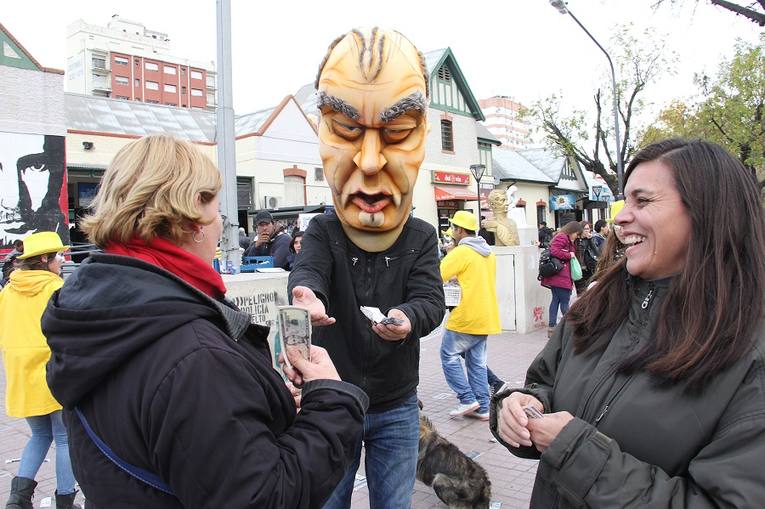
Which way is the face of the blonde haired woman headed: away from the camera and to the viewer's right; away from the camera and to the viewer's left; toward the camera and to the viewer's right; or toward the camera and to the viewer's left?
away from the camera and to the viewer's right

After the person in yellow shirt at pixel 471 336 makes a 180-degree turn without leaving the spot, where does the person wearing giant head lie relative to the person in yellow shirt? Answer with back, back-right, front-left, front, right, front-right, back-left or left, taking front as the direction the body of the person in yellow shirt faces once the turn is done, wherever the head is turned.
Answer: front-right

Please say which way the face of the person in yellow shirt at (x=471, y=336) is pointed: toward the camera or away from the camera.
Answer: away from the camera

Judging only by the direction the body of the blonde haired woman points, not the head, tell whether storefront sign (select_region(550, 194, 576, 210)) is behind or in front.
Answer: in front

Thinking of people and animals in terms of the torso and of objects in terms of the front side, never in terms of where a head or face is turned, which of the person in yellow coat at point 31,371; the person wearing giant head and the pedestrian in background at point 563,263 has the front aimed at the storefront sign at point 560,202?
the person in yellow coat

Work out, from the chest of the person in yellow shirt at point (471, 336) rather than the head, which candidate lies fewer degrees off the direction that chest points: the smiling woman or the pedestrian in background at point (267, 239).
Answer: the pedestrian in background

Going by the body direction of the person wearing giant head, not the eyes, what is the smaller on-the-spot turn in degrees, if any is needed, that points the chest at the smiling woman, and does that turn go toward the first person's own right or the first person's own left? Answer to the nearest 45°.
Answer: approximately 45° to the first person's own left

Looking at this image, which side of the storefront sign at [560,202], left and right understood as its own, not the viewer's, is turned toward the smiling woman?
front

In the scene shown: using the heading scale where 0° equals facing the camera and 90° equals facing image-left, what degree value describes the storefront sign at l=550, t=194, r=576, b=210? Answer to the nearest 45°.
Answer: approximately 0°

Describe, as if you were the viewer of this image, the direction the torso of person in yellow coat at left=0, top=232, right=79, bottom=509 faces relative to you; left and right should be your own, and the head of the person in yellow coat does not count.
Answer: facing away from the viewer and to the right of the viewer
